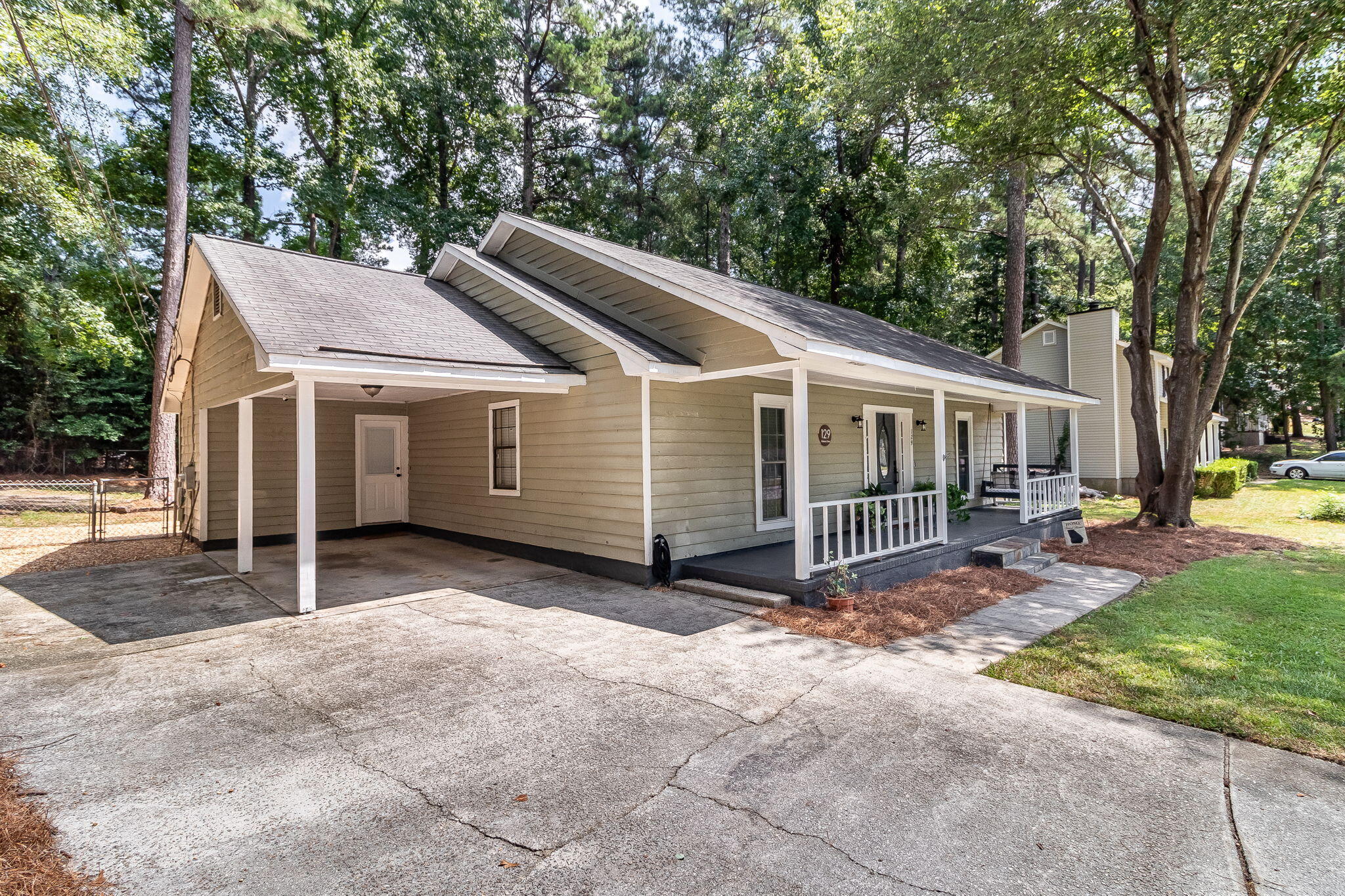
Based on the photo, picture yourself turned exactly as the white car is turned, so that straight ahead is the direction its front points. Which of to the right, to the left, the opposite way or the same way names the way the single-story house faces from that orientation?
the opposite way

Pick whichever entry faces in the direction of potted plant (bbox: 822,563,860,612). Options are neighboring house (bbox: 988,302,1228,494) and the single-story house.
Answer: the single-story house

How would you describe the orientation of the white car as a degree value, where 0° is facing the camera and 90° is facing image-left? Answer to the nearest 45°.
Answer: approximately 90°

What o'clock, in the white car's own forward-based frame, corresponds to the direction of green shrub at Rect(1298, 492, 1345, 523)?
The green shrub is roughly at 9 o'clock from the white car.

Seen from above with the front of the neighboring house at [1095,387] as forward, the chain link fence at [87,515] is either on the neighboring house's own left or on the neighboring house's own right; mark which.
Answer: on the neighboring house's own right

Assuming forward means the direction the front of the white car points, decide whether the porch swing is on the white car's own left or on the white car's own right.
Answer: on the white car's own left

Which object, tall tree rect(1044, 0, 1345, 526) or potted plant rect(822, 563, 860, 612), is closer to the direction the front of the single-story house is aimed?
the potted plant

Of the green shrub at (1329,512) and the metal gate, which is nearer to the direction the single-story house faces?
the green shrub

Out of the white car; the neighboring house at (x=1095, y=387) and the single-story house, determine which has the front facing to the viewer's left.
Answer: the white car

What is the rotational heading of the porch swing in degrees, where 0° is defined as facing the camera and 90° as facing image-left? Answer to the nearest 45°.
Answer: approximately 0°
